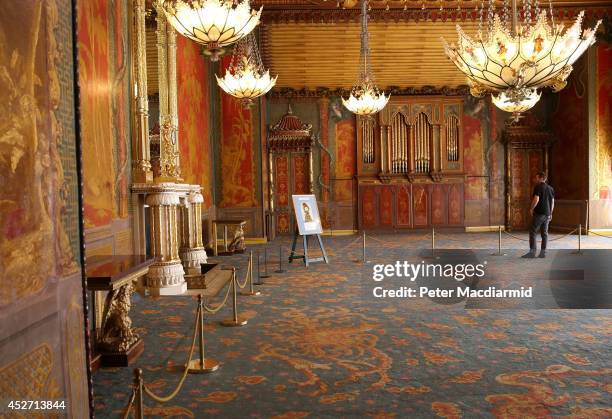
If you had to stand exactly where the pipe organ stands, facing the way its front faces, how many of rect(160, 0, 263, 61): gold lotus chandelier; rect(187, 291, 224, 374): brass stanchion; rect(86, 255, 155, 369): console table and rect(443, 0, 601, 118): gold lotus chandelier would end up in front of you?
4

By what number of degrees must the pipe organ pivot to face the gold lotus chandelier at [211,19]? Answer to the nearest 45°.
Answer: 0° — it already faces it

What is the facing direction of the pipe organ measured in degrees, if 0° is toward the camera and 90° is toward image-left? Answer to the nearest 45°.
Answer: approximately 0°

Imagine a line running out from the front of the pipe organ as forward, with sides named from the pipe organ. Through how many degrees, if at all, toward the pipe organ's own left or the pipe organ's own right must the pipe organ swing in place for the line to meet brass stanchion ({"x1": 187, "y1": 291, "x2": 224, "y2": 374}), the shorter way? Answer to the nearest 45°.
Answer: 0° — it already faces it

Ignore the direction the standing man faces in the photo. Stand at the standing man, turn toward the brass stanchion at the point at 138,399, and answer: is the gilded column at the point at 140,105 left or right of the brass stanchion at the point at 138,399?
right

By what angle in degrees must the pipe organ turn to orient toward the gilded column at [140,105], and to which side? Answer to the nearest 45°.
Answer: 0° — it already faces it

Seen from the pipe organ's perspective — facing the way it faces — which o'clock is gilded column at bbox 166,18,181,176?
The gilded column is roughly at 1 o'clock from the pipe organ.

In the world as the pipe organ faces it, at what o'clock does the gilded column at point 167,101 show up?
The gilded column is roughly at 1 o'clock from the pipe organ.
